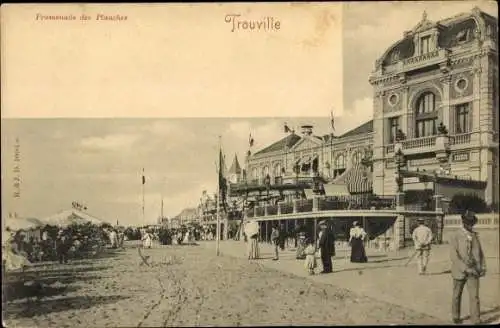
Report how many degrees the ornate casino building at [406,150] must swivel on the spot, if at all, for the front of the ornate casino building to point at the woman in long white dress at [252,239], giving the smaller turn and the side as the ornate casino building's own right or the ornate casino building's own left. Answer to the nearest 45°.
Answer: approximately 45° to the ornate casino building's own right

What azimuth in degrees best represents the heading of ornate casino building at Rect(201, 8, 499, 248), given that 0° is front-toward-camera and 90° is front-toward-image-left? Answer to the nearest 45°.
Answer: approximately 45°

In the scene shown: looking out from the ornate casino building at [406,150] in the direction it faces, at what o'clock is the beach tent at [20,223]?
The beach tent is roughly at 1 o'clock from the ornate casino building.
